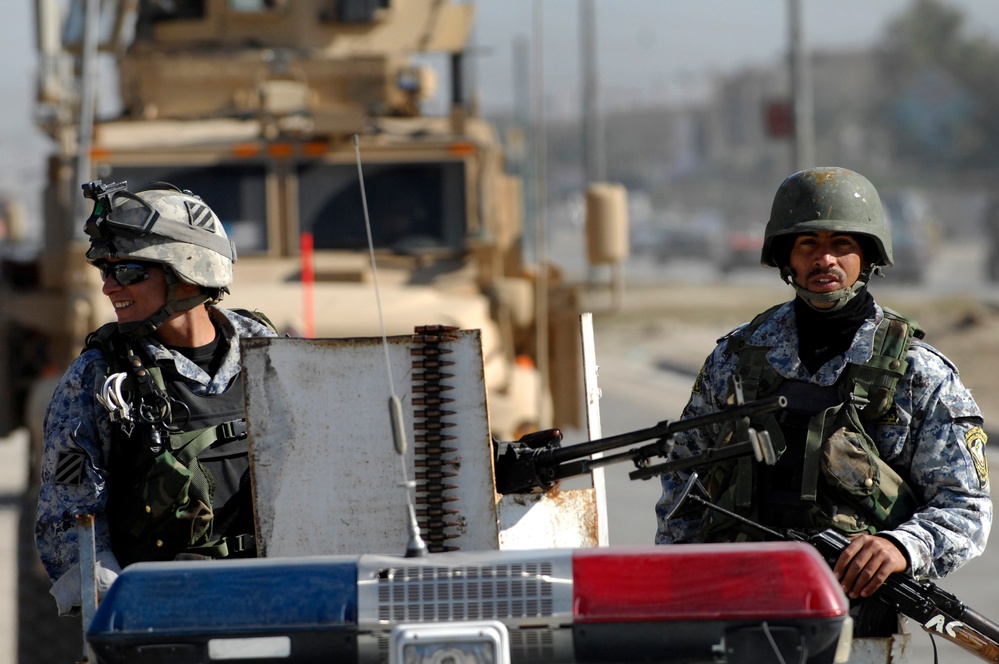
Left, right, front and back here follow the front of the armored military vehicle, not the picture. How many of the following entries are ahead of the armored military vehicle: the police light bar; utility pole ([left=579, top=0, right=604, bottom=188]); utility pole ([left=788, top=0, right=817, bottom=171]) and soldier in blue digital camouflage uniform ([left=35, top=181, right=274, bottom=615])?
2

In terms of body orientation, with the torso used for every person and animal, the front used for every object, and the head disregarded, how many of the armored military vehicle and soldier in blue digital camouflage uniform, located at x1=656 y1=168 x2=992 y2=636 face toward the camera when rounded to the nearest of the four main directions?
2

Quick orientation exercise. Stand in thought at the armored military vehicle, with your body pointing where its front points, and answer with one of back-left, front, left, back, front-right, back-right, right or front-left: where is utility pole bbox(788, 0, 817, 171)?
back-left

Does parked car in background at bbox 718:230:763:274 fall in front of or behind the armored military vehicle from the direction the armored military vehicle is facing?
behind

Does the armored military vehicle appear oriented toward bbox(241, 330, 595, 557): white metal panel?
yes

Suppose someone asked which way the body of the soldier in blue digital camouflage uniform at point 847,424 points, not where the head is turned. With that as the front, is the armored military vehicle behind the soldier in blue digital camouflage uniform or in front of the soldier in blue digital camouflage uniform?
behind

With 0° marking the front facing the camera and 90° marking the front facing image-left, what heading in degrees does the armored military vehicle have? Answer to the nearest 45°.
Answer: approximately 0°

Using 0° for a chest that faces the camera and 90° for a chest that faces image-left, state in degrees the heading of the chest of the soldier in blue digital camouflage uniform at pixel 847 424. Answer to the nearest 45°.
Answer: approximately 0°

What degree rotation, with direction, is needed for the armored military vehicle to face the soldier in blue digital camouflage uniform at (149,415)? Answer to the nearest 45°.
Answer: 0° — it already faces them

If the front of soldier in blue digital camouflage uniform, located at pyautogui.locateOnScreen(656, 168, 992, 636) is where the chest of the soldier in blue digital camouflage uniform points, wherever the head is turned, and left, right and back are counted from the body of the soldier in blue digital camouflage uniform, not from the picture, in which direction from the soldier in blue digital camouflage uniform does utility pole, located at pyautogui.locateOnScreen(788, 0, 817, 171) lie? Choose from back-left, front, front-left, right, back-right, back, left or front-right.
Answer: back

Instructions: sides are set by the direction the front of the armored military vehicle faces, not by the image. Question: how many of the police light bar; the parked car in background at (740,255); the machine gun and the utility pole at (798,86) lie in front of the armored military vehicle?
2

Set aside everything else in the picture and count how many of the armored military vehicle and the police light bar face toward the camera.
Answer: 2

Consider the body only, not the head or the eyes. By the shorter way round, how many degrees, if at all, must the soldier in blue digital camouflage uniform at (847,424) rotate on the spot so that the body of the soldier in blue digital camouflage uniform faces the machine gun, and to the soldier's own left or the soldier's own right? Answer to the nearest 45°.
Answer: approximately 45° to the soldier's own right
